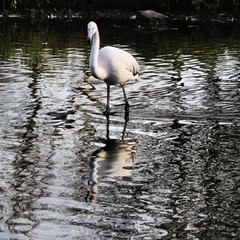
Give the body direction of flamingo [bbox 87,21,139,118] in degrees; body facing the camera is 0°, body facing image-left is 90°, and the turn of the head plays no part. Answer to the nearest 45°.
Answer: approximately 45°

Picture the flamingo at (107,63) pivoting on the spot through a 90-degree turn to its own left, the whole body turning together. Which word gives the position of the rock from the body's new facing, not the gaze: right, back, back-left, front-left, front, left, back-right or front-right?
back-left
